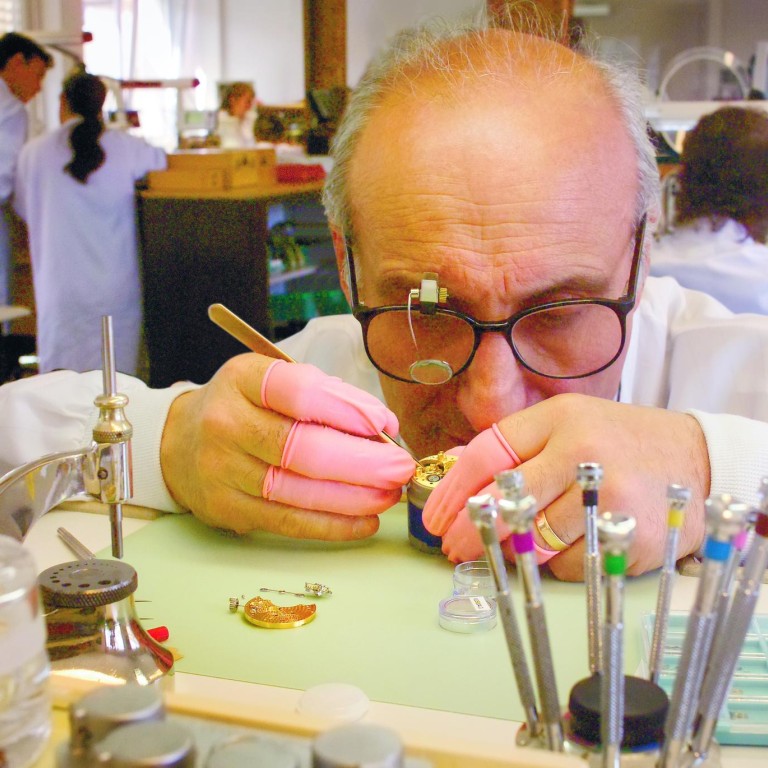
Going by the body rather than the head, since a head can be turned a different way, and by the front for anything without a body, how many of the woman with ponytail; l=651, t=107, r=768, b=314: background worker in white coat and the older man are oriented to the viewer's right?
0

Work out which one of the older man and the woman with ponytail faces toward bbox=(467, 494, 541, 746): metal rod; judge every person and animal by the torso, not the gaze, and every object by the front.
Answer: the older man

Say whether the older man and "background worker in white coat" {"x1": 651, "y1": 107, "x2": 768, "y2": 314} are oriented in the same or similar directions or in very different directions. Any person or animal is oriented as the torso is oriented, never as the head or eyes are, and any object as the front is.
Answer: very different directions

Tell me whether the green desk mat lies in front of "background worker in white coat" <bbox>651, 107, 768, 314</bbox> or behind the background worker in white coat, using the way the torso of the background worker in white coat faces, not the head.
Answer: behind

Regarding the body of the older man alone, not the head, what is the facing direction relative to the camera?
toward the camera

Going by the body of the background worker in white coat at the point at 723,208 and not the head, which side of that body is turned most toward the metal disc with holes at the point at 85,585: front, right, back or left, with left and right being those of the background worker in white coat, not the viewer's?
back

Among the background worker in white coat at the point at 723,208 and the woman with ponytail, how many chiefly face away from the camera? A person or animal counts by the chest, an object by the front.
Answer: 2

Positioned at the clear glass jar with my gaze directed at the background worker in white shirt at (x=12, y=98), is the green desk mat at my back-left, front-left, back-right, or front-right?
front-right

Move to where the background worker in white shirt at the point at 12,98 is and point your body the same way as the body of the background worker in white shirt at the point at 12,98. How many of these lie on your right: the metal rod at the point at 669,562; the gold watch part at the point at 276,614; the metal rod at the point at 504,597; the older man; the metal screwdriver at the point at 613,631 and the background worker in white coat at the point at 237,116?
5

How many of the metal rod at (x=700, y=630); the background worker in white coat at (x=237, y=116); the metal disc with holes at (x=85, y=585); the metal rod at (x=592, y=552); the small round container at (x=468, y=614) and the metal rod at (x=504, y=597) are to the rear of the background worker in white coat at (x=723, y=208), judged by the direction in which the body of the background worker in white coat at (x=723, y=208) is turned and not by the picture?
5

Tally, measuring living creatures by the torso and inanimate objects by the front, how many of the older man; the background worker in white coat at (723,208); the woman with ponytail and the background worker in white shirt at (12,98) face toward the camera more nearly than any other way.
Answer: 1

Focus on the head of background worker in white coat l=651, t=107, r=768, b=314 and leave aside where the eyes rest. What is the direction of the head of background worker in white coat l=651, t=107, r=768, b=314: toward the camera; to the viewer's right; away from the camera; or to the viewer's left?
away from the camera

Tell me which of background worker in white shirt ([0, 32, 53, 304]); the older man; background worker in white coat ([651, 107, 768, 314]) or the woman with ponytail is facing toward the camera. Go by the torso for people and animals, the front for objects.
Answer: the older man

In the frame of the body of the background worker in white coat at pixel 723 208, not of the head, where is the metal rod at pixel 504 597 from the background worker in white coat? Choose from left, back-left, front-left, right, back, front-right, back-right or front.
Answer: back

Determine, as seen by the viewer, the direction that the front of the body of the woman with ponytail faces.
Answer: away from the camera

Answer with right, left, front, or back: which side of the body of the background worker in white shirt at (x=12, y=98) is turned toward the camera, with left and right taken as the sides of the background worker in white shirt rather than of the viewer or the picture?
right

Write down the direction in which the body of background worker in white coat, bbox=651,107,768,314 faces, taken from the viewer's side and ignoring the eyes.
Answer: away from the camera

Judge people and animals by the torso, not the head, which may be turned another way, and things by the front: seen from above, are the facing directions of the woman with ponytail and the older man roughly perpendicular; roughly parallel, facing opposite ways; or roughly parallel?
roughly parallel, facing opposite ways

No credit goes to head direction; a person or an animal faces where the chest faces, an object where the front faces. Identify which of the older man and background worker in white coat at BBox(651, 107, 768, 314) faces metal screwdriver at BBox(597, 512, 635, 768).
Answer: the older man
